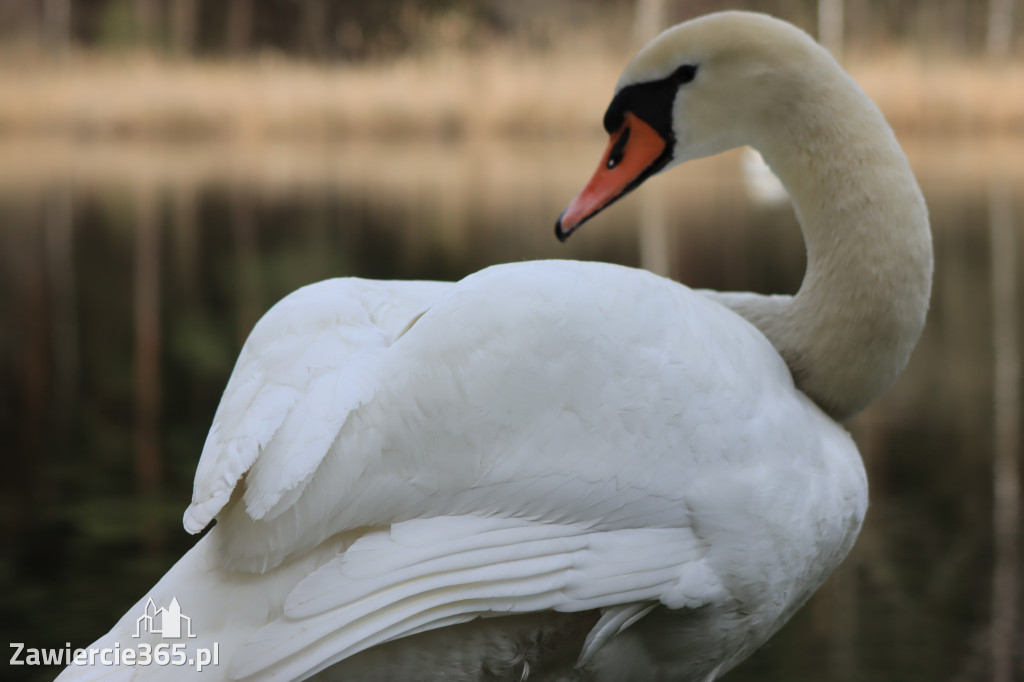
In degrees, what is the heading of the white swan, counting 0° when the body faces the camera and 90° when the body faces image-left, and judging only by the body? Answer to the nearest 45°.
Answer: approximately 270°
